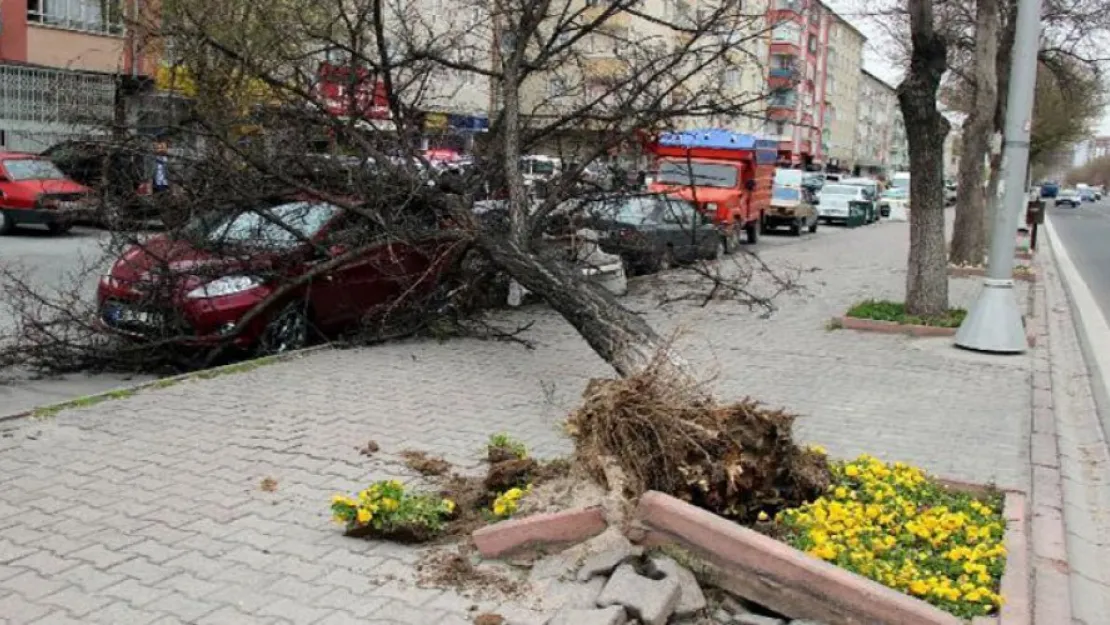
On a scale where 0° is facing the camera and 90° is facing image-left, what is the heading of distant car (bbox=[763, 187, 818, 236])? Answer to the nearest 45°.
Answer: approximately 45°

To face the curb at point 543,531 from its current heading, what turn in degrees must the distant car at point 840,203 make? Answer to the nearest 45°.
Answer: approximately 45° to its left

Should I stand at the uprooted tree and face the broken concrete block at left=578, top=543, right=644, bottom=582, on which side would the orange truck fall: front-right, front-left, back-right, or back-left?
back-left

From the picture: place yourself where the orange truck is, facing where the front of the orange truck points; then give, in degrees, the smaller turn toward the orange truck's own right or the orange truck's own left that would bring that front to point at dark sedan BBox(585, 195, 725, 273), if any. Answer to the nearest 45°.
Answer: approximately 45° to the orange truck's own left

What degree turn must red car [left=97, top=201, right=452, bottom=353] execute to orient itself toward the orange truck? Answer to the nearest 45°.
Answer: approximately 180°

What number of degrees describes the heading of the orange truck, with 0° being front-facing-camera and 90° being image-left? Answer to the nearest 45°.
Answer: approximately 45°

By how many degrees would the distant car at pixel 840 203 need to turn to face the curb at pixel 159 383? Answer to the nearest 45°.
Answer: approximately 45° to its left

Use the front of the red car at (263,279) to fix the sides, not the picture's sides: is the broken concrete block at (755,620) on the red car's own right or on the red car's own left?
on the red car's own left
